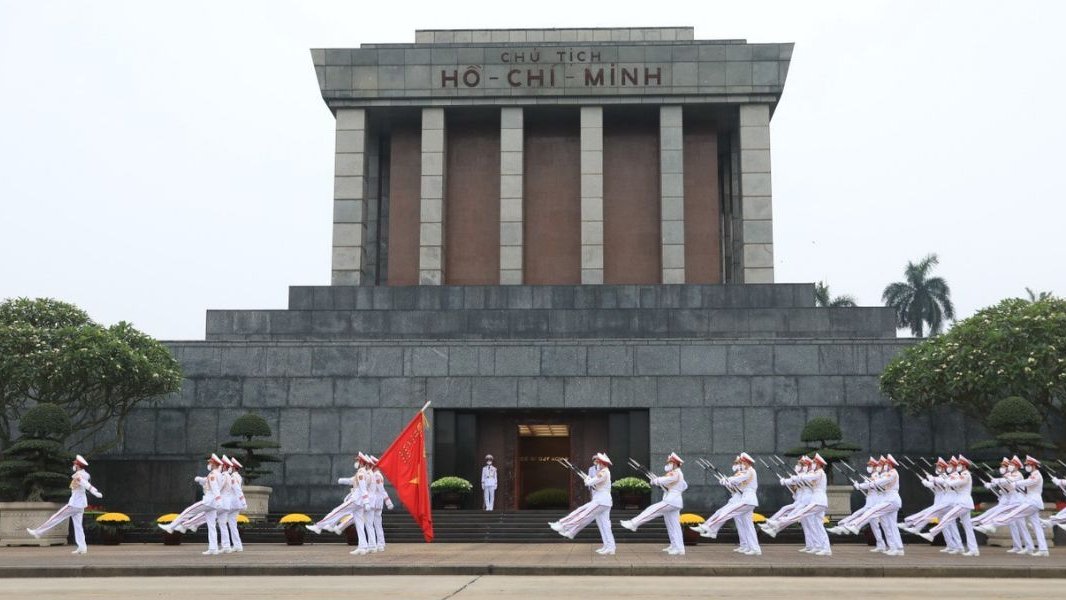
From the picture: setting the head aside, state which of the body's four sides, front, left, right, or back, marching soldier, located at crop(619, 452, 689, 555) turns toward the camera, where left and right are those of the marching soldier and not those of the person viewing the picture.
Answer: left

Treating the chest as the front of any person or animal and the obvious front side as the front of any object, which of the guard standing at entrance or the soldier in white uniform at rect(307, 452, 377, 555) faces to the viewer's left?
the soldier in white uniform

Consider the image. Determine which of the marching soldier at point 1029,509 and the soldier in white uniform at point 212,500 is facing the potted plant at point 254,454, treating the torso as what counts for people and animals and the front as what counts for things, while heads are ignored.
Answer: the marching soldier

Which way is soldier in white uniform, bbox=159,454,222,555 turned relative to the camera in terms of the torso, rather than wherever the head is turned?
to the viewer's left

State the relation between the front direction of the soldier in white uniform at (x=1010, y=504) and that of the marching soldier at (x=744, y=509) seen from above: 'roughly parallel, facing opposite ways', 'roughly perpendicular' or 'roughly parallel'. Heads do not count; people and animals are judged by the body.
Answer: roughly parallel

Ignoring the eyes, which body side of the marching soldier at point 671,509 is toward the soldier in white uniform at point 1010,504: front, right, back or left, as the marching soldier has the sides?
back

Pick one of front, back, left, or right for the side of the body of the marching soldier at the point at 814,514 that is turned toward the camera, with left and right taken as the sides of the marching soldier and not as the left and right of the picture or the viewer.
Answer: left

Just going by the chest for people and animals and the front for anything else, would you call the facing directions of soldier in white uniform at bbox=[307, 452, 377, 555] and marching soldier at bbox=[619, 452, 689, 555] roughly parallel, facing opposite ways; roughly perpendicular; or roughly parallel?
roughly parallel

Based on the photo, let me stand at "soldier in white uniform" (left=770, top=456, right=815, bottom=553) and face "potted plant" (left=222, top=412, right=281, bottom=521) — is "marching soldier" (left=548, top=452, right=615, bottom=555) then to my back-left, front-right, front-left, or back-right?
front-left

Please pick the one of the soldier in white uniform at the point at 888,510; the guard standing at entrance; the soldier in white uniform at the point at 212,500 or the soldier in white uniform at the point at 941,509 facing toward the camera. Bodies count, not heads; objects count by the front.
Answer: the guard standing at entrance

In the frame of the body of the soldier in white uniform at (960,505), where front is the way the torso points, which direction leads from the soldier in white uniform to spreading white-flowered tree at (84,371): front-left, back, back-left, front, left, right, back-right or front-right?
front

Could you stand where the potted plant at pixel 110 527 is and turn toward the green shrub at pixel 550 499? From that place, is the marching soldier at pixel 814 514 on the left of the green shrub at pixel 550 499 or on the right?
right

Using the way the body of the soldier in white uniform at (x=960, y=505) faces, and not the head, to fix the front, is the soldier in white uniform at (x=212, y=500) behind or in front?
in front

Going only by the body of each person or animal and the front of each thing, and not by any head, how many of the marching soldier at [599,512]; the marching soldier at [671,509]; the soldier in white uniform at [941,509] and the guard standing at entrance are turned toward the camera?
1

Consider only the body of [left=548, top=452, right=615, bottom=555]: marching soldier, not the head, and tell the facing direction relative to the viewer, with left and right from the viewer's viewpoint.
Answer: facing to the left of the viewer

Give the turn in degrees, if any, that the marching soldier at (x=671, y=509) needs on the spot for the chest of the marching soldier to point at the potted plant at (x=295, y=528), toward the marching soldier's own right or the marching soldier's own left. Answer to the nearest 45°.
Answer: approximately 45° to the marching soldier's own right

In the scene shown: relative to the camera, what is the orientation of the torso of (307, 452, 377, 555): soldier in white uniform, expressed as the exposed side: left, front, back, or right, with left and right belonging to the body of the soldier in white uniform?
left

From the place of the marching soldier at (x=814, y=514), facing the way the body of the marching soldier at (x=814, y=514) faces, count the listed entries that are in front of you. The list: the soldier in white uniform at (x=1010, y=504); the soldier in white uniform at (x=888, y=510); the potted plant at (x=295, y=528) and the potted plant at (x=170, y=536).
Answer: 2

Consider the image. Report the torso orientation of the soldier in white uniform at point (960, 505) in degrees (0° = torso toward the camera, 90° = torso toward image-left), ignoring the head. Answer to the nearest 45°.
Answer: approximately 90°

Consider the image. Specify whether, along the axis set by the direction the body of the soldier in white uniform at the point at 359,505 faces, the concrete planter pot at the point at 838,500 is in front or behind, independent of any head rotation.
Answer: behind

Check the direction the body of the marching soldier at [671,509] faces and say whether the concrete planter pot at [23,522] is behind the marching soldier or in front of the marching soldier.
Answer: in front

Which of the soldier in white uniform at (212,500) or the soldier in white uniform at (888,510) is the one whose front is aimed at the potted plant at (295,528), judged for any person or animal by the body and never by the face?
the soldier in white uniform at (888,510)

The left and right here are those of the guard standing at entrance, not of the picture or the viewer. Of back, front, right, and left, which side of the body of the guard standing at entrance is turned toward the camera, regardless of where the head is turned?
front
